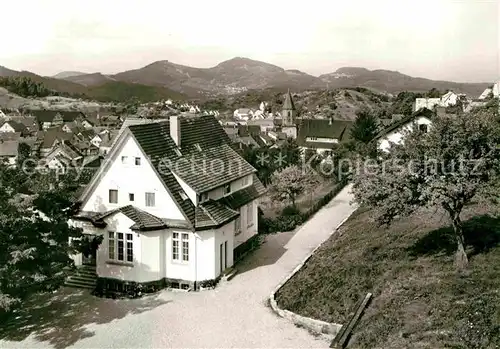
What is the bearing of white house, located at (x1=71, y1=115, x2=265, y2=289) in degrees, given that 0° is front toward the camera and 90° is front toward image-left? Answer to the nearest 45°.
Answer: approximately 45°

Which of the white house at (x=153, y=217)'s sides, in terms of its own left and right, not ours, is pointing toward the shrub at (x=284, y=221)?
back

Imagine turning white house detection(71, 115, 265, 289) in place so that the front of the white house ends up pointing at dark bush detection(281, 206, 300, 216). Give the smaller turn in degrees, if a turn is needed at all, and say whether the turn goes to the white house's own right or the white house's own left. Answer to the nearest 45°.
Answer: approximately 180°
